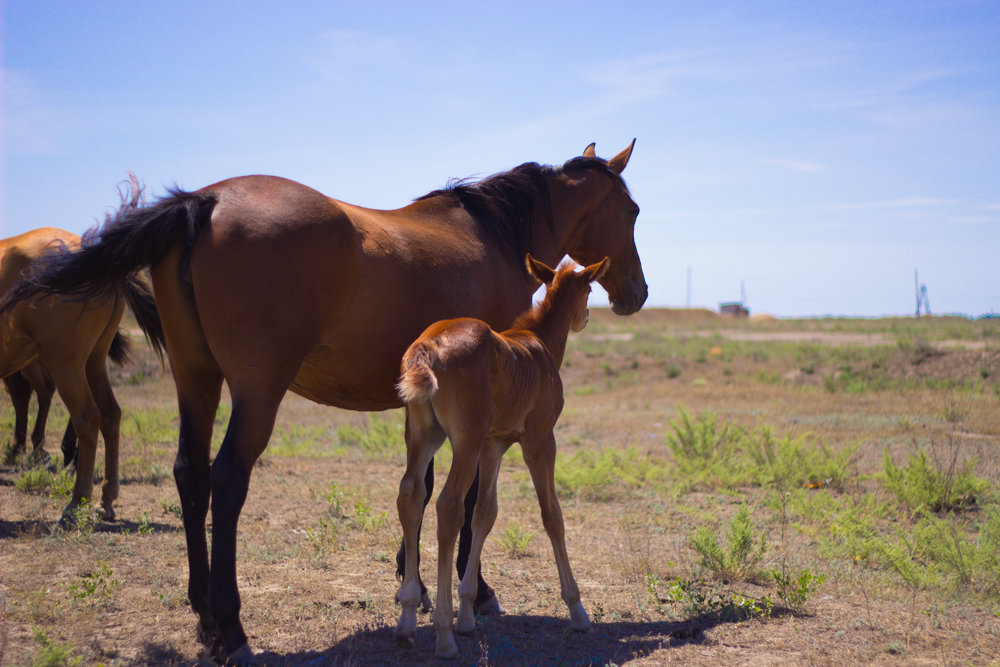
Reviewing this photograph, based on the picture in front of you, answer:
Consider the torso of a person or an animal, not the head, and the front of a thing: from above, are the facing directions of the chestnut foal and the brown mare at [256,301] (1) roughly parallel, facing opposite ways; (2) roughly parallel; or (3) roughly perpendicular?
roughly parallel

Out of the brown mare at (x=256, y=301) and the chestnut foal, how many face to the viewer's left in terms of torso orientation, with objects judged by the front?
0

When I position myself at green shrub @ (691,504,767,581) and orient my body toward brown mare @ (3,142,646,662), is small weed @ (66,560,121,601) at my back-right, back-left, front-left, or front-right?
front-right

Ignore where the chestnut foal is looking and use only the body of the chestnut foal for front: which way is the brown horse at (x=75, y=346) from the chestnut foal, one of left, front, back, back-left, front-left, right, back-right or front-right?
left

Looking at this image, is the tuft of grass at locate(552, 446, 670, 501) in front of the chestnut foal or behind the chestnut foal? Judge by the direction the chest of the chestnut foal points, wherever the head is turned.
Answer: in front

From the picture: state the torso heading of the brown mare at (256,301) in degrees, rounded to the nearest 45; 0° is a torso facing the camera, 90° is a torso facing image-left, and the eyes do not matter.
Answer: approximately 225°

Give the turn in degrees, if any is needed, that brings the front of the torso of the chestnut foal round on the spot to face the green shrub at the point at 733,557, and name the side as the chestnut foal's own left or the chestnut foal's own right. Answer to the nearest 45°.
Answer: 0° — it already faces it

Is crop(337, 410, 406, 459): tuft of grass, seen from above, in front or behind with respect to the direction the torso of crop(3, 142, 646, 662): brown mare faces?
in front

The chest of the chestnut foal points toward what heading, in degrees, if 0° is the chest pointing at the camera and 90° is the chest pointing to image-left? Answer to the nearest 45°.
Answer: approximately 225°
